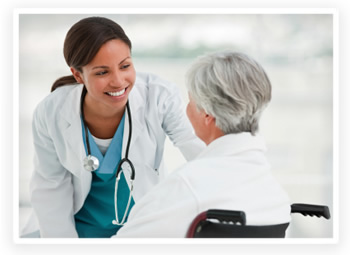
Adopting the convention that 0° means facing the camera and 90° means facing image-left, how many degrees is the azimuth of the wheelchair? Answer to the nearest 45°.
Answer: approximately 135°

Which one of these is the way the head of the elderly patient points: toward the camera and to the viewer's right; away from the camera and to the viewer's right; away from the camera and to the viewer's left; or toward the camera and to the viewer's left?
away from the camera and to the viewer's left

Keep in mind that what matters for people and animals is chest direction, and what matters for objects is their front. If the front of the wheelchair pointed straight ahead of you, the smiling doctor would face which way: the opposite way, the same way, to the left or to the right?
the opposite way

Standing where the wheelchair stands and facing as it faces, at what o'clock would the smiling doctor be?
The smiling doctor is roughly at 12 o'clock from the wheelchair.

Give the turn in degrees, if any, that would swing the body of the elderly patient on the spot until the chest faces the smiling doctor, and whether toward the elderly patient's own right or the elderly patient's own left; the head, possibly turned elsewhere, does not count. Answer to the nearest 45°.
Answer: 0° — they already face them

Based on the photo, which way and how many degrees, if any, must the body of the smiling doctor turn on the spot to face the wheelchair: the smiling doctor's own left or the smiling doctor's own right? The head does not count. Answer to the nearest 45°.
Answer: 0° — they already face it
